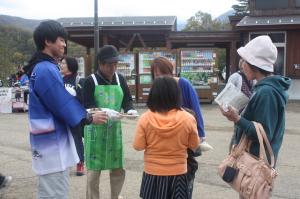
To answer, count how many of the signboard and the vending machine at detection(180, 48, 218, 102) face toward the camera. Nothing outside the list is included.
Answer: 2

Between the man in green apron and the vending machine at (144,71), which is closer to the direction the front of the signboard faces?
the man in green apron

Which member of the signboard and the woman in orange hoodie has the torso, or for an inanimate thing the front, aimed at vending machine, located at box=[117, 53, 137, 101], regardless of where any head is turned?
the woman in orange hoodie

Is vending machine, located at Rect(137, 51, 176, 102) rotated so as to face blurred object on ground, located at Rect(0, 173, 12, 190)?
yes

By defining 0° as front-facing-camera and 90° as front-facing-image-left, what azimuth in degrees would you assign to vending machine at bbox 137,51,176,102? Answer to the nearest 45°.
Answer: approximately 0°

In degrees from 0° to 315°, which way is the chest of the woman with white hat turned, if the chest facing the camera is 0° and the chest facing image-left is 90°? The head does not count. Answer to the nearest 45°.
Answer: approximately 90°

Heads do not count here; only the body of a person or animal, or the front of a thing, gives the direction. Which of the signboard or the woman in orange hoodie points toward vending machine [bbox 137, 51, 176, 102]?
the woman in orange hoodie

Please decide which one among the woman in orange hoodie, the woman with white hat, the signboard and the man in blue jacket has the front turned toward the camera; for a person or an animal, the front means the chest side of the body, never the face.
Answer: the signboard

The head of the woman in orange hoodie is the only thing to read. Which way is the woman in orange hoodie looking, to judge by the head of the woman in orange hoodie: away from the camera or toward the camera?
away from the camera

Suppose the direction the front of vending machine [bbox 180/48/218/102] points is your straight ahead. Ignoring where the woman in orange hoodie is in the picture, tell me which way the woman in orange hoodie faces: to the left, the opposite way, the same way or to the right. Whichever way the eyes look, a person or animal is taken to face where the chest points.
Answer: the opposite way

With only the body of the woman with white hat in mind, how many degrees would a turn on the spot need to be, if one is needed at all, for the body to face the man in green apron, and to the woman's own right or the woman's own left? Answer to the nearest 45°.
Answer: approximately 45° to the woman's own right

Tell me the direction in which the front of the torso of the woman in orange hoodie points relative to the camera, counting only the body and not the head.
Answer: away from the camera

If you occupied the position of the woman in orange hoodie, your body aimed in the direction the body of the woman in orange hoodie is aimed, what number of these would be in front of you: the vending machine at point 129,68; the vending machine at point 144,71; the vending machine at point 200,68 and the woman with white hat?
3

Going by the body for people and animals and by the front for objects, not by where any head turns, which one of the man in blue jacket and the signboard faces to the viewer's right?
the man in blue jacket

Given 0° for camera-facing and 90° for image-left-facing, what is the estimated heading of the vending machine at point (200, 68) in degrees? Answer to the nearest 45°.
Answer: approximately 0°
